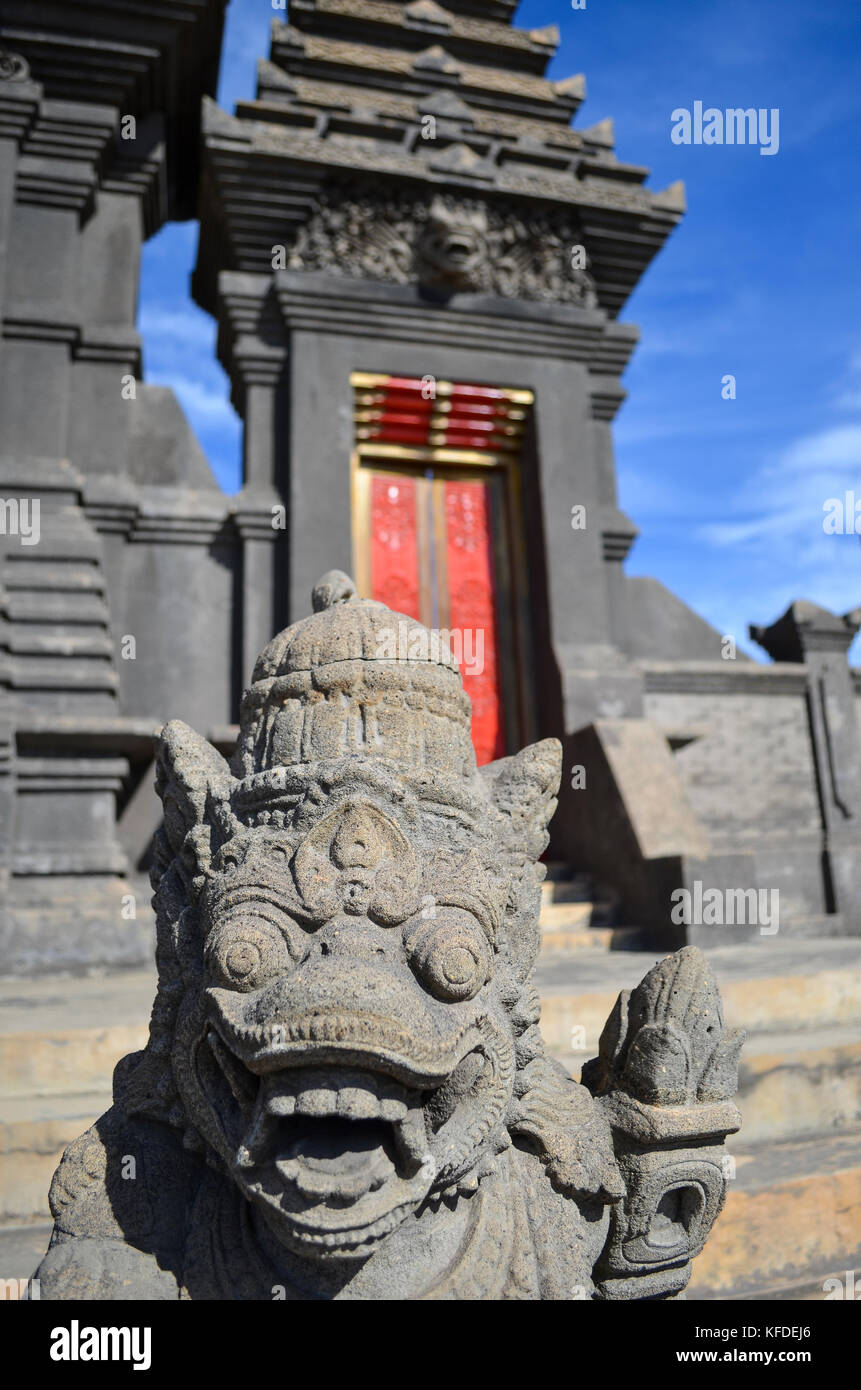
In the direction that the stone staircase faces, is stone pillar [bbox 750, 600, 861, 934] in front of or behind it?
behind

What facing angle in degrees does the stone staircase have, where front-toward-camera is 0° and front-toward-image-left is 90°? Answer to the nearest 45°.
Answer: approximately 0°

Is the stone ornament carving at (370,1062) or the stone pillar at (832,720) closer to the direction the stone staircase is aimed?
the stone ornament carving
